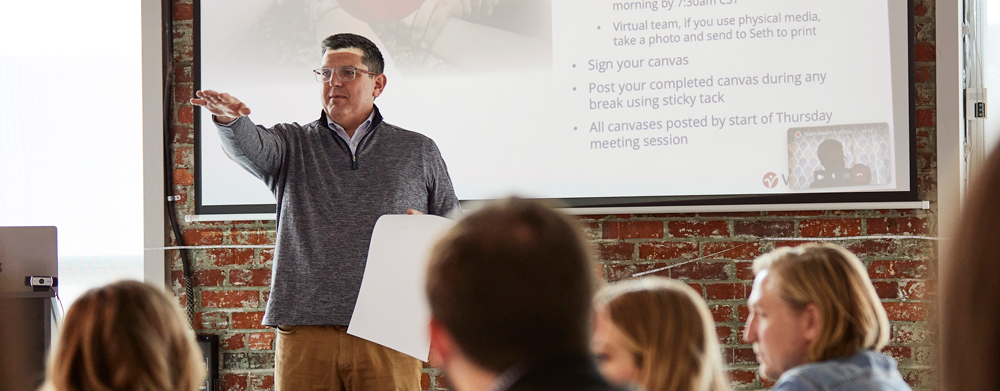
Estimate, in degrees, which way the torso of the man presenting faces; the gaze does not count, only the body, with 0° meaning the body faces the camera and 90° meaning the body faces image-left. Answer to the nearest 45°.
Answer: approximately 0°

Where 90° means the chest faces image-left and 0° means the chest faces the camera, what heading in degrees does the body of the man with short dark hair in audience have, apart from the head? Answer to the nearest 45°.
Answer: approximately 135°

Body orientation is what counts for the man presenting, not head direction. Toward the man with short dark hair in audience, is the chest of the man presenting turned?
yes

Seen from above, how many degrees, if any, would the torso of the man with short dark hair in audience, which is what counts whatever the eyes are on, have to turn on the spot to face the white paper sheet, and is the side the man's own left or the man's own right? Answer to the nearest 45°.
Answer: approximately 45° to the man's own right

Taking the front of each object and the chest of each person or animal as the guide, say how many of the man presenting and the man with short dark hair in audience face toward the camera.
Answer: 1
